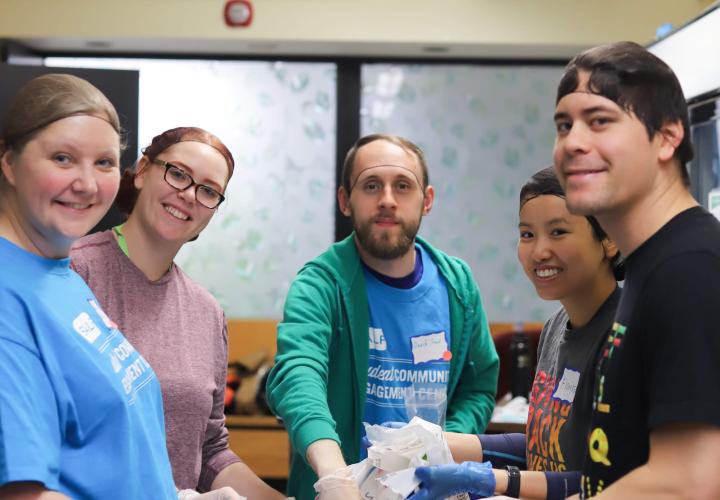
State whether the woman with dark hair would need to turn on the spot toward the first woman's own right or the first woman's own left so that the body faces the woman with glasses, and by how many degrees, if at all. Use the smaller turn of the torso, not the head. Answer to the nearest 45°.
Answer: approximately 45° to the first woman's own right

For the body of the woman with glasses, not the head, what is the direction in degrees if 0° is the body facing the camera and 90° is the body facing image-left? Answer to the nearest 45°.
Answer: approximately 315°

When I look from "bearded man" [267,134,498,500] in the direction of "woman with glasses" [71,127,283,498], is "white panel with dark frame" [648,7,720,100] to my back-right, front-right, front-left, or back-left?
back-right

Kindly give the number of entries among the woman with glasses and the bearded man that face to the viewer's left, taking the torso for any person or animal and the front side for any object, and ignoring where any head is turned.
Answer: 0

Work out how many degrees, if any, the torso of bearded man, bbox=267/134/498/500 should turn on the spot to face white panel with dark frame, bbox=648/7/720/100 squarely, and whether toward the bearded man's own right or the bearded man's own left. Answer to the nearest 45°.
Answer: approximately 135° to the bearded man's own left

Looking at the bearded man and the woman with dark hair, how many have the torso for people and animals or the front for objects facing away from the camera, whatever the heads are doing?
0

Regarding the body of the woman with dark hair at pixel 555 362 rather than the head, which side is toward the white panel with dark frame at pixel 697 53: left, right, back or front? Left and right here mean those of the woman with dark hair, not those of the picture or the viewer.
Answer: back

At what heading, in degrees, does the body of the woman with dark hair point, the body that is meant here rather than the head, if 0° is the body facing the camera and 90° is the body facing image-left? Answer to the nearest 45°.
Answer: approximately 45°

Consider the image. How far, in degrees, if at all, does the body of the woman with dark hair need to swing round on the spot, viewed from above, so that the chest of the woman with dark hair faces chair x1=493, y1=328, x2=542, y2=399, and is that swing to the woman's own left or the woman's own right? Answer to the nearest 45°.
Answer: approximately 135° to the woman's own right
